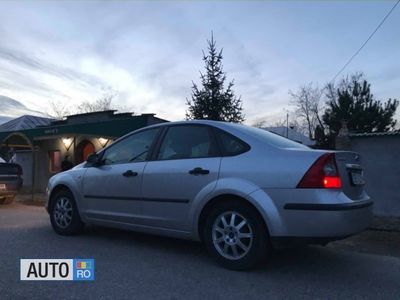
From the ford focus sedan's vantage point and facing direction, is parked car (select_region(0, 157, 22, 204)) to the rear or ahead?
ahead

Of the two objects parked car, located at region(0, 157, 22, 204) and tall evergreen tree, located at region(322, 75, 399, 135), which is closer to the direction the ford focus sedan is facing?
the parked car

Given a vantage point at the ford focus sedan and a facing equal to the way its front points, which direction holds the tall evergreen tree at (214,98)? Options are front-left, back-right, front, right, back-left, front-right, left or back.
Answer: front-right

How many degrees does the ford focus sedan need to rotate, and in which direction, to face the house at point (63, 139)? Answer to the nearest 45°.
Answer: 0° — it already faces it

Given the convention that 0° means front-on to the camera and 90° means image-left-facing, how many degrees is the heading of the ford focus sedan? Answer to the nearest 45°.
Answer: approximately 135°

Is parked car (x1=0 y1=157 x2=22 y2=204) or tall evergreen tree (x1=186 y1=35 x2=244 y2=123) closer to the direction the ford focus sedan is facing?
the parked car

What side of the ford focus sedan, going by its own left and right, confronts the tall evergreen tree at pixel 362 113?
right
